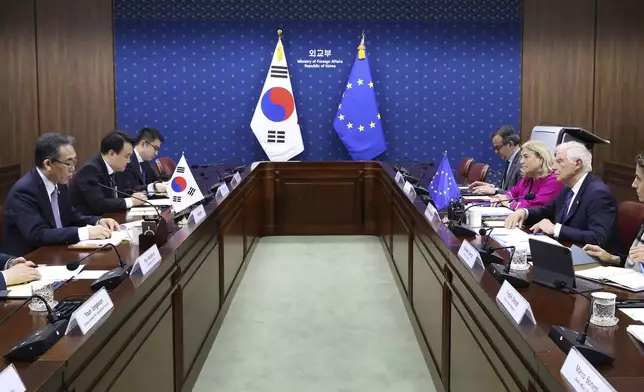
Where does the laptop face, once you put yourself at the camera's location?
facing away from the viewer and to the right of the viewer

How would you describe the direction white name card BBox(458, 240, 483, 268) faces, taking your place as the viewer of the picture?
facing the viewer and to the left of the viewer

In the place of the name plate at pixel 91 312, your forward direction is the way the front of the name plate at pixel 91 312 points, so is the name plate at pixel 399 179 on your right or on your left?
on your left

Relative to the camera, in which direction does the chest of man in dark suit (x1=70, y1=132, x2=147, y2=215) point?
to the viewer's right

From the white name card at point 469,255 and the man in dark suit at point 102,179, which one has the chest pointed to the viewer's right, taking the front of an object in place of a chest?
the man in dark suit

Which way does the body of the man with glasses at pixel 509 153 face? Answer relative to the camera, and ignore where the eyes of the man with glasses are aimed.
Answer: to the viewer's left

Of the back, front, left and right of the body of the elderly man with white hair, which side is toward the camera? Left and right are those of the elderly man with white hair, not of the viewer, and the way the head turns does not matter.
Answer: left

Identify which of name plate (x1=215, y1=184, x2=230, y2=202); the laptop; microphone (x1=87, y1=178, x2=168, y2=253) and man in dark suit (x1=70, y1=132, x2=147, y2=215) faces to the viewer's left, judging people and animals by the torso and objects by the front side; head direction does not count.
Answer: the microphone

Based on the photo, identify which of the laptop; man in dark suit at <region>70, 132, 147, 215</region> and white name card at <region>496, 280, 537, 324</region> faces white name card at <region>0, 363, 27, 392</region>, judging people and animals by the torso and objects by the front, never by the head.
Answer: white name card at <region>496, 280, 537, 324</region>

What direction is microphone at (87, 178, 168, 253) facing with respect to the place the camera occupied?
facing to the left of the viewer

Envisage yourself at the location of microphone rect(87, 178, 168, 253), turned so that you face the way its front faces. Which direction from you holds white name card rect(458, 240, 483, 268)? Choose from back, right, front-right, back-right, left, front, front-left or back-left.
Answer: back-left
